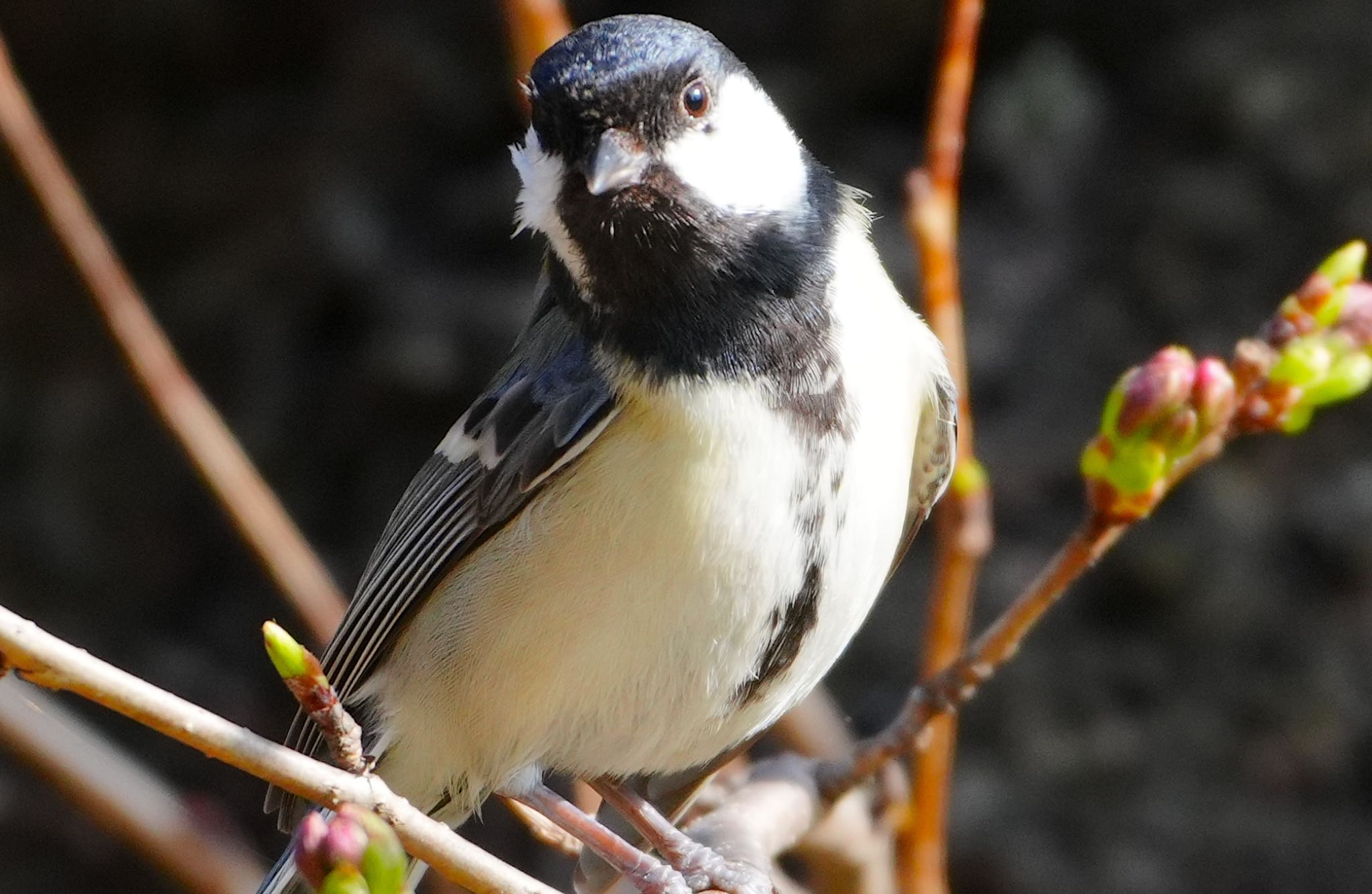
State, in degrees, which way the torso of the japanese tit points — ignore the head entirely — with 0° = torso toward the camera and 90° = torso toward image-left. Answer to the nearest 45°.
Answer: approximately 315°
